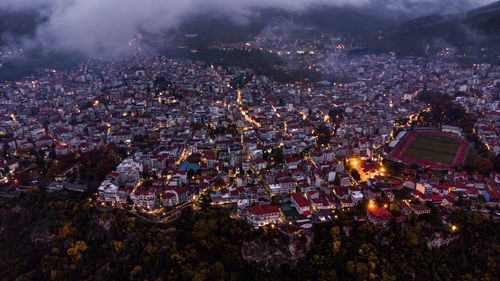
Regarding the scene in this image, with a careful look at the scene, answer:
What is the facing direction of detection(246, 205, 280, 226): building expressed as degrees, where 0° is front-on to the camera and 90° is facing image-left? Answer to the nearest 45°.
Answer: approximately 0°

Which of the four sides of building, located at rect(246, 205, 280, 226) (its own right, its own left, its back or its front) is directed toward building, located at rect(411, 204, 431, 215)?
left

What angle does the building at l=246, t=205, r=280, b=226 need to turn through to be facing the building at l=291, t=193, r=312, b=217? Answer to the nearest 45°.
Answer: approximately 135° to its left

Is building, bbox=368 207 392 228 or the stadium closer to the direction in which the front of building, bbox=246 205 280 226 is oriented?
the building

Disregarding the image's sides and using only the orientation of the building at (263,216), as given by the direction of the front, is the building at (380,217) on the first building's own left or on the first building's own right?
on the first building's own left

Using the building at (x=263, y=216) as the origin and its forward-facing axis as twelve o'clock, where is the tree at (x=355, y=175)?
The tree is roughly at 8 o'clock from the building.

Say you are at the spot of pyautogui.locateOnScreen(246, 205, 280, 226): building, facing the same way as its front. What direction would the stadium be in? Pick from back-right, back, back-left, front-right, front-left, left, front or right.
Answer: back-left
